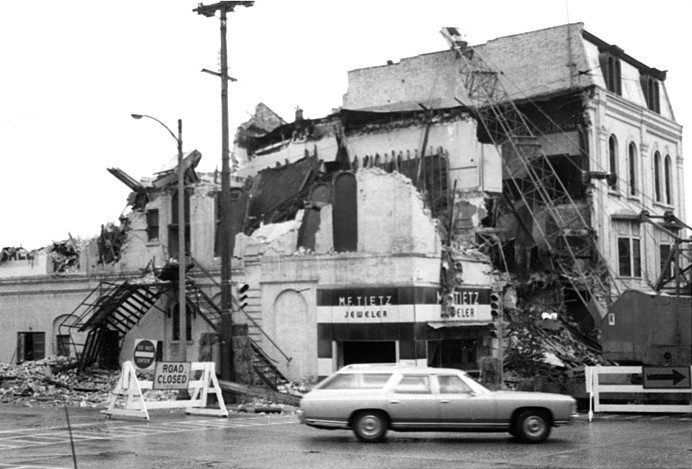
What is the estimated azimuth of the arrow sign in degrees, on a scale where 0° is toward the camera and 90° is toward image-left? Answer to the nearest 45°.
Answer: approximately 0°

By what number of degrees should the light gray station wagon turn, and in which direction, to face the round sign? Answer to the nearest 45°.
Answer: approximately 135° to its left

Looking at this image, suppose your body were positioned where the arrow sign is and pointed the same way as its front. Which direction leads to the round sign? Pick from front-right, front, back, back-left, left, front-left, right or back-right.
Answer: right

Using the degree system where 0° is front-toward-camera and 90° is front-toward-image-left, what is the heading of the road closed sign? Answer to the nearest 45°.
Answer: approximately 0°

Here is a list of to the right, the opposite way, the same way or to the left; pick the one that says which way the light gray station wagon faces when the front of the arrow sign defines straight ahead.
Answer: to the left

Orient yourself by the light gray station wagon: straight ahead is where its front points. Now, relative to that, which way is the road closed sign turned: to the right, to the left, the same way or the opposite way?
to the right

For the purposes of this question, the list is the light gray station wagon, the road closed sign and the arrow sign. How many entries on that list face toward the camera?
2

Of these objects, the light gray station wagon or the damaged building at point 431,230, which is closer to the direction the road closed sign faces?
the light gray station wagon

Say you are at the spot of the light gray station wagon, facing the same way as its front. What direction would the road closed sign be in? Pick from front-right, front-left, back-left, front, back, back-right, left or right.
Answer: back-left

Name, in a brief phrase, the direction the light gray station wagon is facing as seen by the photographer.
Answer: facing to the right of the viewer

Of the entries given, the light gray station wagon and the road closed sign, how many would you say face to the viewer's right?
1

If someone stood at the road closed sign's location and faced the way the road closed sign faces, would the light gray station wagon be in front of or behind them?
in front
